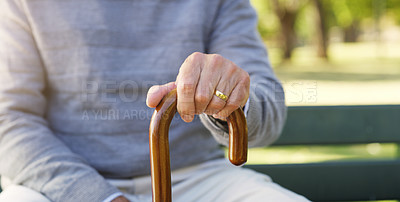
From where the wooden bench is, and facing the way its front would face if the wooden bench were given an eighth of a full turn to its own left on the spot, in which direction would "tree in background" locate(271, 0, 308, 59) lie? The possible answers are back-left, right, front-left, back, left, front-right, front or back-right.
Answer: back-left

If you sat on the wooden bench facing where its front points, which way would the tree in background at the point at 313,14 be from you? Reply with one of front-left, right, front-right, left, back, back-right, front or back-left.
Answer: back

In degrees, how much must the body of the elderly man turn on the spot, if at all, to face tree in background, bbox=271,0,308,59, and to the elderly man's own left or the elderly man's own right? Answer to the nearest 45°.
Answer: approximately 180°

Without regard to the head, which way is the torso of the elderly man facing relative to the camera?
toward the camera

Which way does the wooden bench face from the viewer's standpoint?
toward the camera

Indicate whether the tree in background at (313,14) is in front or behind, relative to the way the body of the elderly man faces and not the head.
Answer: behind
